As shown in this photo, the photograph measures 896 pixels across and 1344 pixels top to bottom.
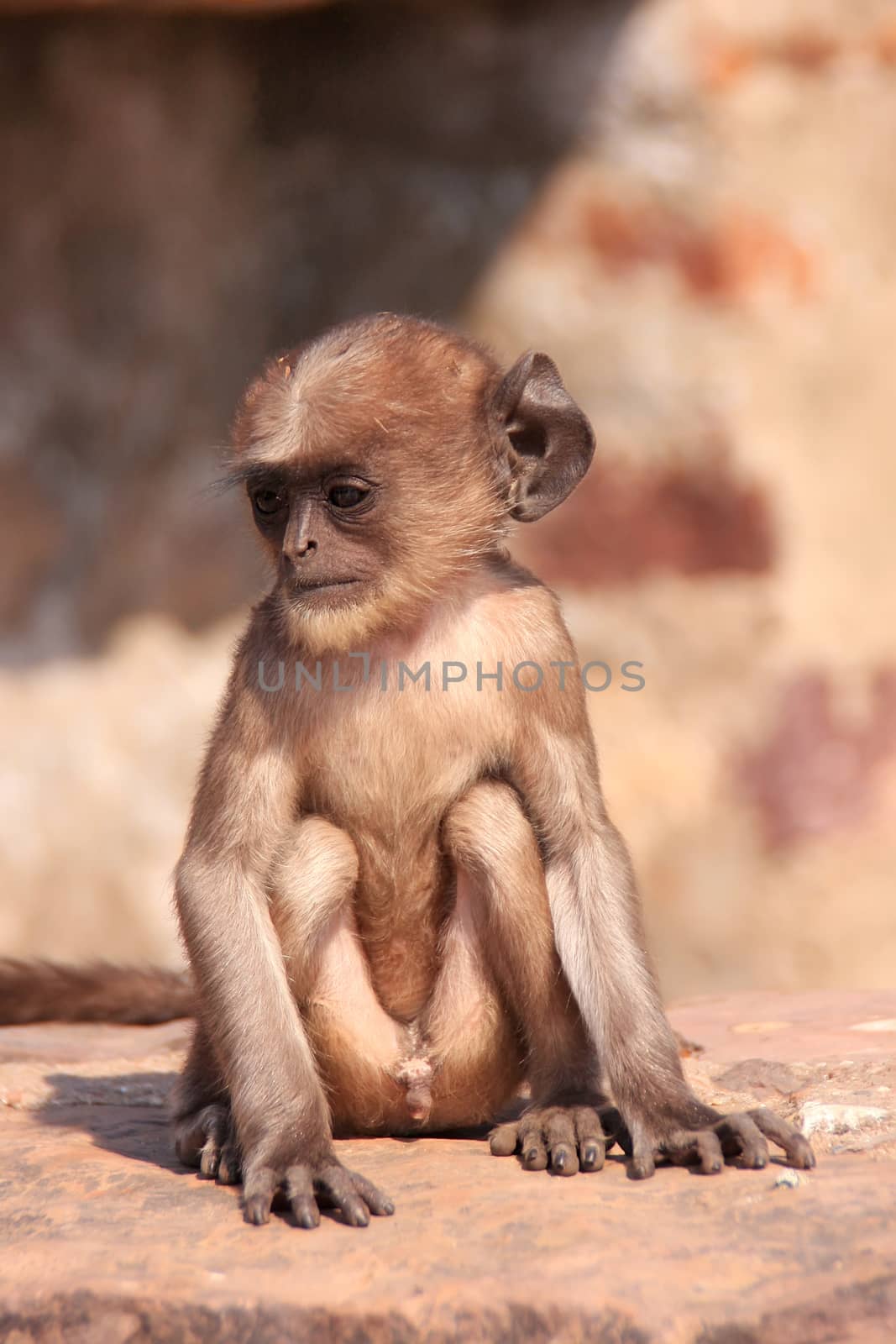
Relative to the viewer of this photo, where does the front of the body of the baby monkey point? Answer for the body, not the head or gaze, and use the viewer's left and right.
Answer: facing the viewer
